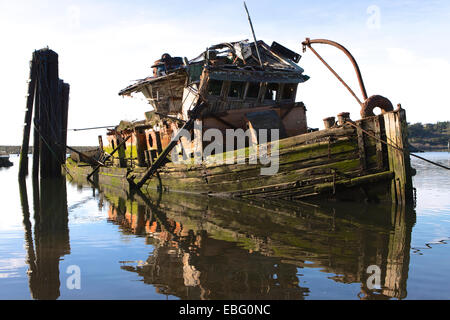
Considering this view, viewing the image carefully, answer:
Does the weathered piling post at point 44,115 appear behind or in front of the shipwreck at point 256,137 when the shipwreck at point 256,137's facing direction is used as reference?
behind

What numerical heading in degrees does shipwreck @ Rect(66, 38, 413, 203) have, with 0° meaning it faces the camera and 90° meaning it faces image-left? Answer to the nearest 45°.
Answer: approximately 315°

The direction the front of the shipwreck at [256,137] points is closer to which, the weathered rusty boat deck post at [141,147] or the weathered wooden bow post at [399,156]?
the weathered wooden bow post

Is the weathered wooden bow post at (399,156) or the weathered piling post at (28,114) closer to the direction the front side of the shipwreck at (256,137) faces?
the weathered wooden bow post

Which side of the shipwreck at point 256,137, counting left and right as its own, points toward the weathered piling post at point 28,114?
back
